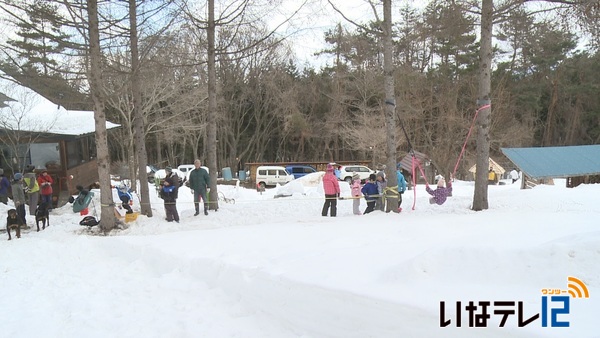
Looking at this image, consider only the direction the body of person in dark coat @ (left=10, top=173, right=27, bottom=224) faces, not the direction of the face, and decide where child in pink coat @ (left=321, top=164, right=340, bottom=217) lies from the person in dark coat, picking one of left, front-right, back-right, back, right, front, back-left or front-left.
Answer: front-right

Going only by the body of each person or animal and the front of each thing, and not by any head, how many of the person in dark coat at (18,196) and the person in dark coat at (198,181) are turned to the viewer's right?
1

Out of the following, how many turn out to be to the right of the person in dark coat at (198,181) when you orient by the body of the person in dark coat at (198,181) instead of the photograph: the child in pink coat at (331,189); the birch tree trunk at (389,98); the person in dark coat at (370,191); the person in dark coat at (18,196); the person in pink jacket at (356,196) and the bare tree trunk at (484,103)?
1

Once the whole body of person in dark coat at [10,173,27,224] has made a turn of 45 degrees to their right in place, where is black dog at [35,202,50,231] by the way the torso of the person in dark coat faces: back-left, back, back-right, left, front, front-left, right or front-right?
front

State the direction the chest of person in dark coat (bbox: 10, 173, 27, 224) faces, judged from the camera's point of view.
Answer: to the viewer's right

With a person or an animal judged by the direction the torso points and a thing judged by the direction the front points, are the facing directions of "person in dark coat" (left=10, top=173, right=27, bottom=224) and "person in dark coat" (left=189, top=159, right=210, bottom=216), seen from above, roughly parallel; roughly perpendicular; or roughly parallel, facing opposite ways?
roughly perpendicular

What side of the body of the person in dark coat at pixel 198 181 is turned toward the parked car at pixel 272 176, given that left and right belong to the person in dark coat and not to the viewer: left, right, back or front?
back

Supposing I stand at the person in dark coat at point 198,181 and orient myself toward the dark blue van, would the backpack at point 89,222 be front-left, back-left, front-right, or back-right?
back-left
